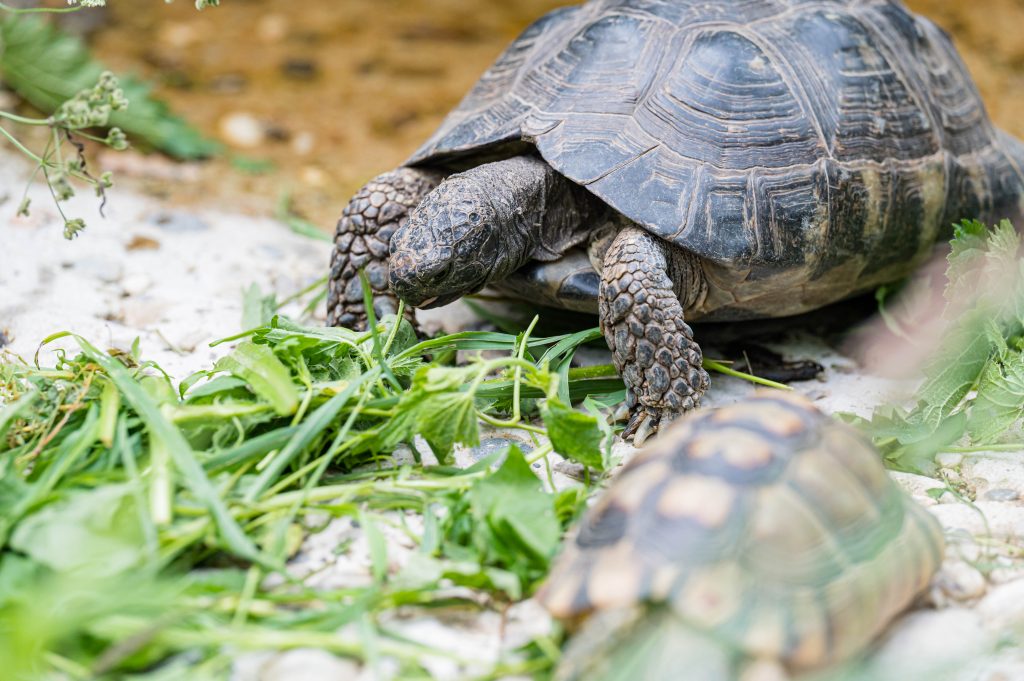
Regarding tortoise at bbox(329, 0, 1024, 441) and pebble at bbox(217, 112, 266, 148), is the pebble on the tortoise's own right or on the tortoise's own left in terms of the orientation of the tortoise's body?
on the tortoise's own right

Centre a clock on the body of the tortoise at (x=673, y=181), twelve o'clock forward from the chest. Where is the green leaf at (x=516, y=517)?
The green leaf is roughly at 11 o'clock from the tortoise.

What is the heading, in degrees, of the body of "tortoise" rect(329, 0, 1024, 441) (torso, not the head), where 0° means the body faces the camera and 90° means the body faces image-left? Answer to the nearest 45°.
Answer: approximately 45°

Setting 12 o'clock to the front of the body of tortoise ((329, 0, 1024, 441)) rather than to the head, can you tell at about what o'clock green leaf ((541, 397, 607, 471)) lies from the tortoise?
The green leaf is roughly at 11 o'clock from the tortoise.

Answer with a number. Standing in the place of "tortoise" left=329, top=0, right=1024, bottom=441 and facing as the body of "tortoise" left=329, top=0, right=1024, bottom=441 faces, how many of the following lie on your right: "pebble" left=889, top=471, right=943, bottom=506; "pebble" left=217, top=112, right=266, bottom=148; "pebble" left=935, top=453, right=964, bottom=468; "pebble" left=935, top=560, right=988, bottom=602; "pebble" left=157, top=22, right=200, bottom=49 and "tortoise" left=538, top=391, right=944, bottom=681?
2

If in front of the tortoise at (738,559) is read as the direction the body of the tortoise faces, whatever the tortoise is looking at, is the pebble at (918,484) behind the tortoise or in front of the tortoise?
behind

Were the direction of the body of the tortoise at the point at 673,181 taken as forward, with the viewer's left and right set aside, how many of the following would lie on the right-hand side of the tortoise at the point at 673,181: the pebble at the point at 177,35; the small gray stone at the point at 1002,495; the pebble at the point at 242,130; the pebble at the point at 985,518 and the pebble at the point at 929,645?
2

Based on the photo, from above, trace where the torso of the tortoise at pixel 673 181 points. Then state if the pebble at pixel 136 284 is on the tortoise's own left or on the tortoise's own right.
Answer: on the tortoise's own right

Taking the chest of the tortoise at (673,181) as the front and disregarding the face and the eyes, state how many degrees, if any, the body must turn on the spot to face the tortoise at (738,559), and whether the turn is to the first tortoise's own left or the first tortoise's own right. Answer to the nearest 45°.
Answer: approximately 45° to the first tortoise's own left

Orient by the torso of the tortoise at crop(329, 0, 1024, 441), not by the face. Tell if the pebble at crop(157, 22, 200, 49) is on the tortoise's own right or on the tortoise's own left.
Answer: on the tortoise's own right

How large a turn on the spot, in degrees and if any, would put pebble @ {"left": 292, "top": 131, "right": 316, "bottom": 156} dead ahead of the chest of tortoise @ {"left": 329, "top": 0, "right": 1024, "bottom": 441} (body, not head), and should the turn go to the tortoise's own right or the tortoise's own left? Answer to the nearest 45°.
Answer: approximately 90° to the tortoise's own right
